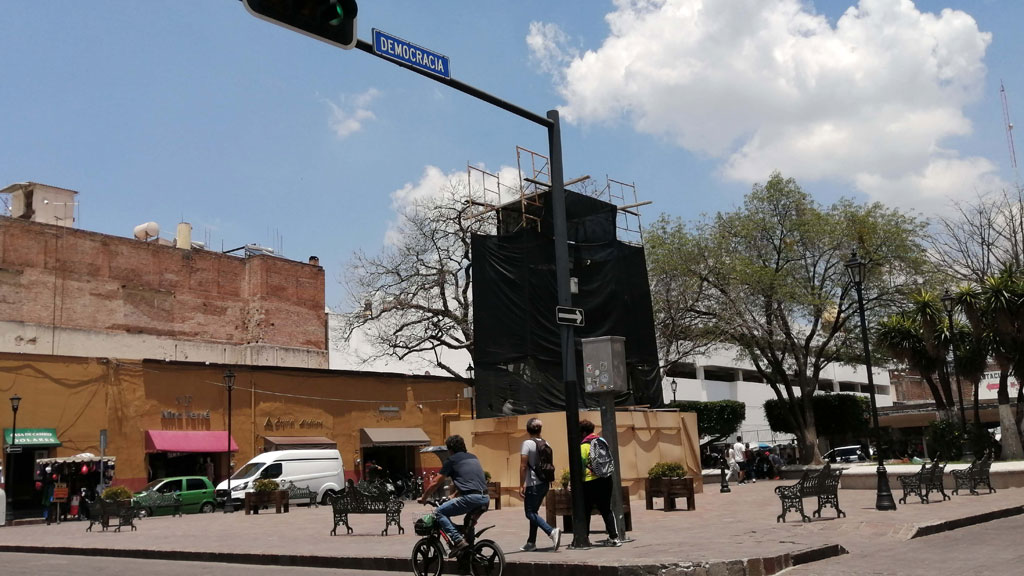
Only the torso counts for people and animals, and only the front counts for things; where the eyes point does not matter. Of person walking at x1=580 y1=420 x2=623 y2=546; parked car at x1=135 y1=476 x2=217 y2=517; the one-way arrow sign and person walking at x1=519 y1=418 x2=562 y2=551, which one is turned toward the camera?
the one-way arrow sign

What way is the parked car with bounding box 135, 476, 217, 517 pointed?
to the viewer's left

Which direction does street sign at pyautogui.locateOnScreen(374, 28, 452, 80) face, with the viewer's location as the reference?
facing the viewer and to the right of the viewer

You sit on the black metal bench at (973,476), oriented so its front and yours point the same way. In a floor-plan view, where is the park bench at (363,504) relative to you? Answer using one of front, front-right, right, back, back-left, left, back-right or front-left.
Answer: front

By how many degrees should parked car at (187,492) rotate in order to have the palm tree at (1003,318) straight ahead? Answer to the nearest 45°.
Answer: approximately 180°

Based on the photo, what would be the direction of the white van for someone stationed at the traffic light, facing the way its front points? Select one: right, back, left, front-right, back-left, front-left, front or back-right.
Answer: back-left

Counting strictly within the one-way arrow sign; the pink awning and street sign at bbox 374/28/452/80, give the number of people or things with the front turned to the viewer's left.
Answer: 0

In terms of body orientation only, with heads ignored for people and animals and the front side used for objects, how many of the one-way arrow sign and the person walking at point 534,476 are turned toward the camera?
1

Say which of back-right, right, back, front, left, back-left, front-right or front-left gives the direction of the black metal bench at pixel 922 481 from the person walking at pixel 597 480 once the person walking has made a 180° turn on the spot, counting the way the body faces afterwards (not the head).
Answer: left

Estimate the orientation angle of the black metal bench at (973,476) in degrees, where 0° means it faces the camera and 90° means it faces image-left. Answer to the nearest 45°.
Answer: approximately 45°

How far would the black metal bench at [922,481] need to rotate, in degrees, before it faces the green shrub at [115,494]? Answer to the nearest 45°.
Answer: approximately 45° to its right

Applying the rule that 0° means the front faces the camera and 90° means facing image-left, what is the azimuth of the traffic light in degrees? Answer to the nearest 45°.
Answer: approximately 315°

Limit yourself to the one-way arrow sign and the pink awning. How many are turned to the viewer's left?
0

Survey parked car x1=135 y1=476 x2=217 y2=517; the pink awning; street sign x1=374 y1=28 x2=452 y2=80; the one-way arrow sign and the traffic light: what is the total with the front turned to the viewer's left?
1

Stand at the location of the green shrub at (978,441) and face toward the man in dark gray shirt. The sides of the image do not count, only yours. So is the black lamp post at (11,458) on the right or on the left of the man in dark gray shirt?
right

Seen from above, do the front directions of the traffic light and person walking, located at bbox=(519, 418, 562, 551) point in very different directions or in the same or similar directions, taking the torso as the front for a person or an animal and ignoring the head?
very different directions

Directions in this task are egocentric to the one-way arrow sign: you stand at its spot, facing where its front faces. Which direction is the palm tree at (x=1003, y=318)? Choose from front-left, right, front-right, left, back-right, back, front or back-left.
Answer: back-left

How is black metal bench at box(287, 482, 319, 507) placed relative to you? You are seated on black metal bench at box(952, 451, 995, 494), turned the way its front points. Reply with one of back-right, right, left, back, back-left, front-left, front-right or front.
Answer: front-right
